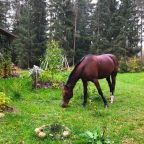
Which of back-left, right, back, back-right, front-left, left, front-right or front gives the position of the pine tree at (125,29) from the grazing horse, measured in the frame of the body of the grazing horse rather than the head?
back-right

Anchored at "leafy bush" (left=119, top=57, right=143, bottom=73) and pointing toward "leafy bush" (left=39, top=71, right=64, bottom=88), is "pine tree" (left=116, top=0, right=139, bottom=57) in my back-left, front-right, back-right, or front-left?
back-right

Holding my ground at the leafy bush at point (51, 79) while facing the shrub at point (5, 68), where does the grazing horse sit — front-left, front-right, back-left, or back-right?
back-left

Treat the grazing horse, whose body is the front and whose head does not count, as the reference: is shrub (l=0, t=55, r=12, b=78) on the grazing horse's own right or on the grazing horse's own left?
on the grazing horse's own right

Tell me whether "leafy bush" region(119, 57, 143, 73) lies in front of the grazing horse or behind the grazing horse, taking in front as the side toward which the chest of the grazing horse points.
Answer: behind

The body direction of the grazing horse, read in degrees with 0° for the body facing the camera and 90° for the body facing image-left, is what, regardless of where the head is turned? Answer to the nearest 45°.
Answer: approximately 45°

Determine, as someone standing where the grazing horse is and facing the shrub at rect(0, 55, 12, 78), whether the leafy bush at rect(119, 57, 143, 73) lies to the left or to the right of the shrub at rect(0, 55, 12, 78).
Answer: right
